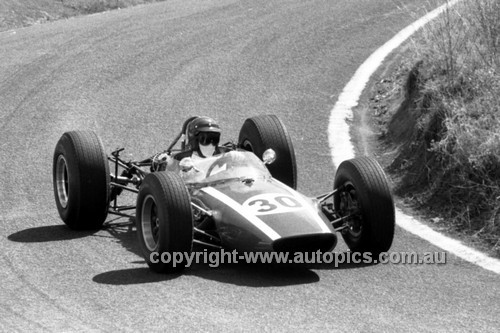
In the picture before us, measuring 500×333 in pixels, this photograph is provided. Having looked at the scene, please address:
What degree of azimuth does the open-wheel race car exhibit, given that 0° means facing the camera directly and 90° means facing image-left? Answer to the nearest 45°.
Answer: approximately 315°

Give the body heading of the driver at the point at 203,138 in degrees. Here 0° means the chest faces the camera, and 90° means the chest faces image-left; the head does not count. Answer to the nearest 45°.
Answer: approximately 315°

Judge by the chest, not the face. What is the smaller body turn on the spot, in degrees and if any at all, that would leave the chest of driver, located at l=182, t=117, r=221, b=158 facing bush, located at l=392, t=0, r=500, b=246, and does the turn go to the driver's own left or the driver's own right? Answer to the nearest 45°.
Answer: approximately 45° to the driver's own left

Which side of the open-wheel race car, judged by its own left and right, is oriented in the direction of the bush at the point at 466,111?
left
